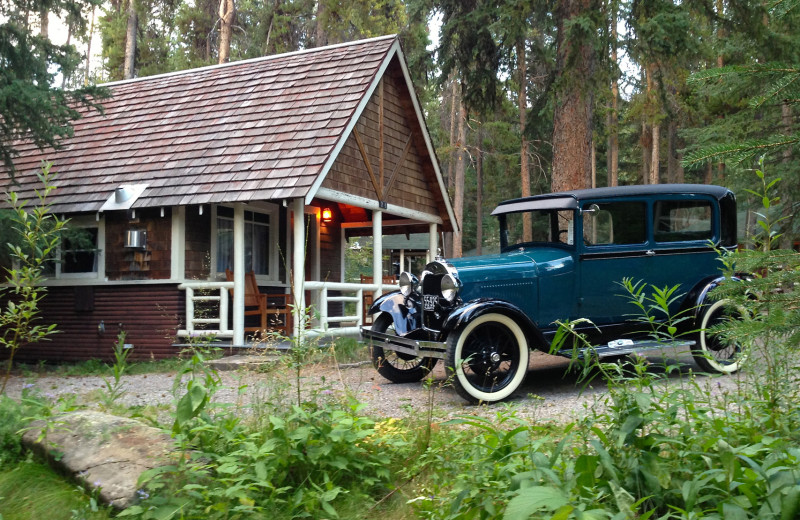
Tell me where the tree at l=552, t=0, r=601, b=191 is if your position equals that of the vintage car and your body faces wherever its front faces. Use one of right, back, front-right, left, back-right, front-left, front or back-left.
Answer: back-right

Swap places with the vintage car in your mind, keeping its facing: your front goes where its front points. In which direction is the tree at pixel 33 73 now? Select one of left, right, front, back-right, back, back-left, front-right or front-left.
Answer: front-right

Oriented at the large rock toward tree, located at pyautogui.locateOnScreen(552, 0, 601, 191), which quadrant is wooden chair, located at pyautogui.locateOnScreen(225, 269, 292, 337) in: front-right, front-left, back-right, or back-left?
front-left

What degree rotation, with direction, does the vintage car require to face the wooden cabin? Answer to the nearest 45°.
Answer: approximately 90° to its right

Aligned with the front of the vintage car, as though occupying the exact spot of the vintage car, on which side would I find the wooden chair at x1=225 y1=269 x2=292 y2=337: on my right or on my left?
on my right

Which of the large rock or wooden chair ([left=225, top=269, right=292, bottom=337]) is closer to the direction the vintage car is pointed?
the large rock

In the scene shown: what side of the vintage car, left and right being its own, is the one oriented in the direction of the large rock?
front

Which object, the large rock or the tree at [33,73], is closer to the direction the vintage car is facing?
the large rock

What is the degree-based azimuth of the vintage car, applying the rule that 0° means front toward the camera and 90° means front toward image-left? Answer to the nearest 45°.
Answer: approximately 45°

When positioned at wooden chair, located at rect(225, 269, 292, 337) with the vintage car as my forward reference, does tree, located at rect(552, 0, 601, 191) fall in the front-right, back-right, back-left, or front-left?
front-left
